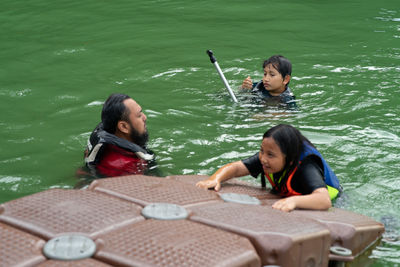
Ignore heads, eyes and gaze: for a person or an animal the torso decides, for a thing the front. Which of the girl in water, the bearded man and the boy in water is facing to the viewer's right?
the bearded man

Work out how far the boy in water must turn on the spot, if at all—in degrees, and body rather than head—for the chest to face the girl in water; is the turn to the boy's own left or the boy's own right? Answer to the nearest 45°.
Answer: approximately 45° to the boy's own left

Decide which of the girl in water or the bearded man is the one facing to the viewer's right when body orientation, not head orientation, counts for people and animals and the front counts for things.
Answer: the bearded man

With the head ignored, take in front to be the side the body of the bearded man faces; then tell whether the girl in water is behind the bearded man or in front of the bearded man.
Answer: in front

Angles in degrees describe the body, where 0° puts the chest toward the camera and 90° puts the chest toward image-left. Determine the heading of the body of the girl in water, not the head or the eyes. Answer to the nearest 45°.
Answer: approximately 45°

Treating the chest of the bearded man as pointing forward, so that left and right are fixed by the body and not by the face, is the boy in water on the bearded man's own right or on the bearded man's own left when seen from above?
on the bearded man's own left

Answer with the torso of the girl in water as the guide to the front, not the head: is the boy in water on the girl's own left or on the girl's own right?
on the girl's own right

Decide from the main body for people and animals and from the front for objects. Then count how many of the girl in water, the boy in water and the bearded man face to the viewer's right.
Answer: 1

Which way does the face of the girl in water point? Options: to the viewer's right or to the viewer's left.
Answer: to the viewer's left

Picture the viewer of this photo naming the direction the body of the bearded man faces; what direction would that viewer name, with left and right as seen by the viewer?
facing to the right of the viewer

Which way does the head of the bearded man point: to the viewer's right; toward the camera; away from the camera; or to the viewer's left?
to the viewer's right

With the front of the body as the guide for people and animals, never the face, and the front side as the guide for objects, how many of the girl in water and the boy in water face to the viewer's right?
0

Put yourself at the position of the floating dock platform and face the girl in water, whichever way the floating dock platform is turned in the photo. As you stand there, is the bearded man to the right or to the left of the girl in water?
left
